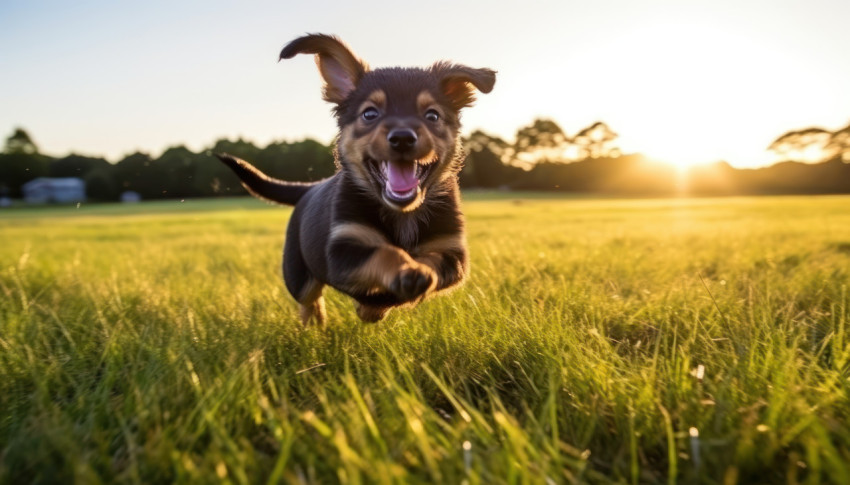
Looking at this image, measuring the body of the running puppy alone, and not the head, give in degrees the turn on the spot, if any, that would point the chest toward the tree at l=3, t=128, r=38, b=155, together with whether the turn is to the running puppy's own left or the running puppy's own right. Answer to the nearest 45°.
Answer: approximately 180°

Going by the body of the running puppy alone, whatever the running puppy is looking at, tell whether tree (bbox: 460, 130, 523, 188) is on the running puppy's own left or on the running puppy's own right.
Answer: on the running puppy's own left

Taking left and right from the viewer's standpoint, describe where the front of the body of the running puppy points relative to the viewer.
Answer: facing the viewer and to the right of the viewer

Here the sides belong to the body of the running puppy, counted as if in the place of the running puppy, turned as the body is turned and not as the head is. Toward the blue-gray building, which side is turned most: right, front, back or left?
back

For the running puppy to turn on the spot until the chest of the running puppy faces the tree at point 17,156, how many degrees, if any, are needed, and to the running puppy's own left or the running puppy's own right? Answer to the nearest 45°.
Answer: approximately 180°

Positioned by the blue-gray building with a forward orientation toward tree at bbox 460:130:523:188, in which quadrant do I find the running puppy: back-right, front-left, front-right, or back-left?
front-right
